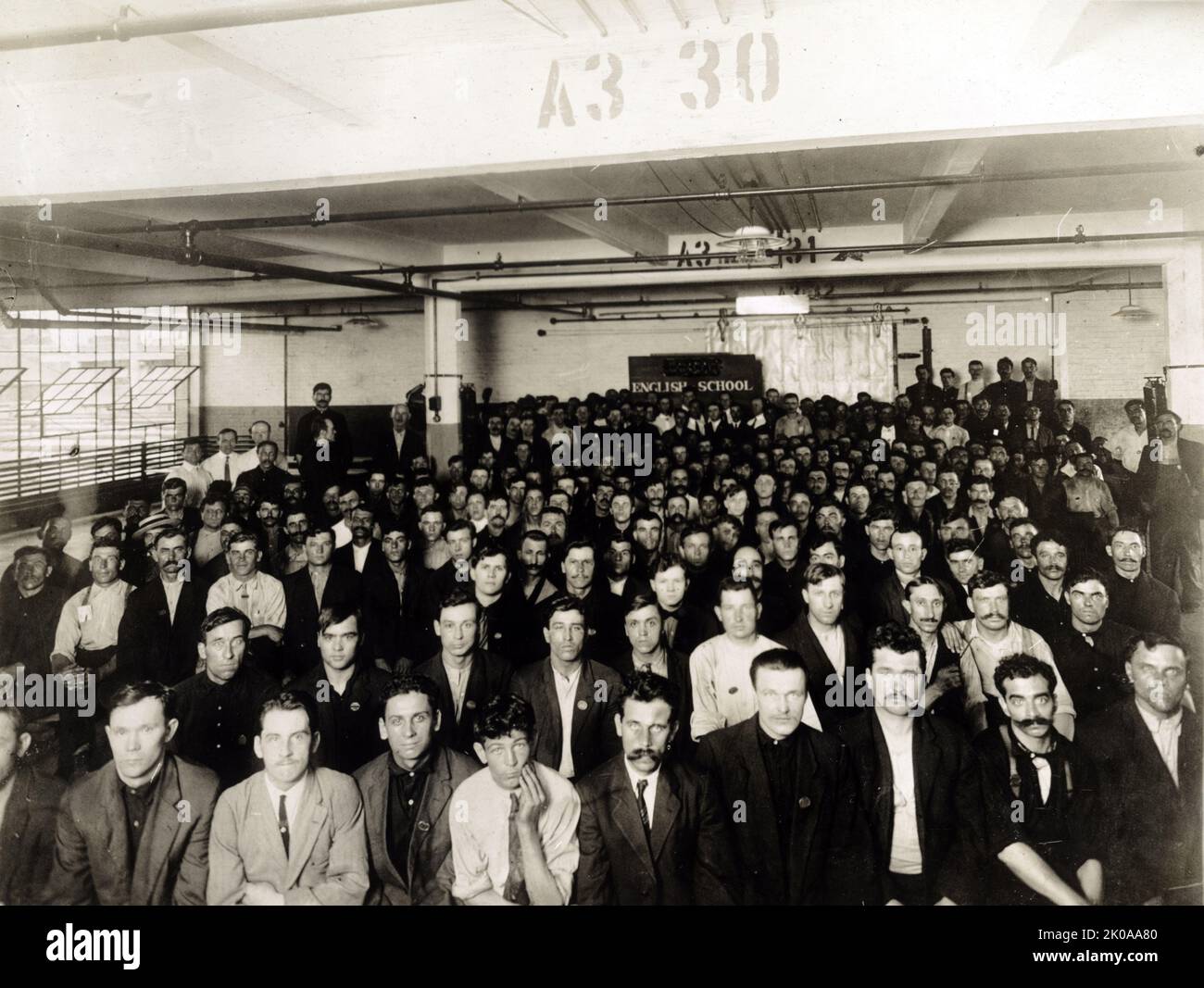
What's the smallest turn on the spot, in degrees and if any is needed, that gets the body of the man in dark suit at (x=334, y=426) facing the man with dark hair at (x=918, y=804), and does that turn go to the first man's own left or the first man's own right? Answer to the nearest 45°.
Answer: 0° — they already face them

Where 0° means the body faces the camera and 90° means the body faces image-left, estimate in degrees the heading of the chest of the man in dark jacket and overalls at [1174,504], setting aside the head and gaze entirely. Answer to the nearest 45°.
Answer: approximately 0°

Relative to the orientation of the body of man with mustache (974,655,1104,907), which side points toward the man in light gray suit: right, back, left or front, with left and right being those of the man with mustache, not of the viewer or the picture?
right
